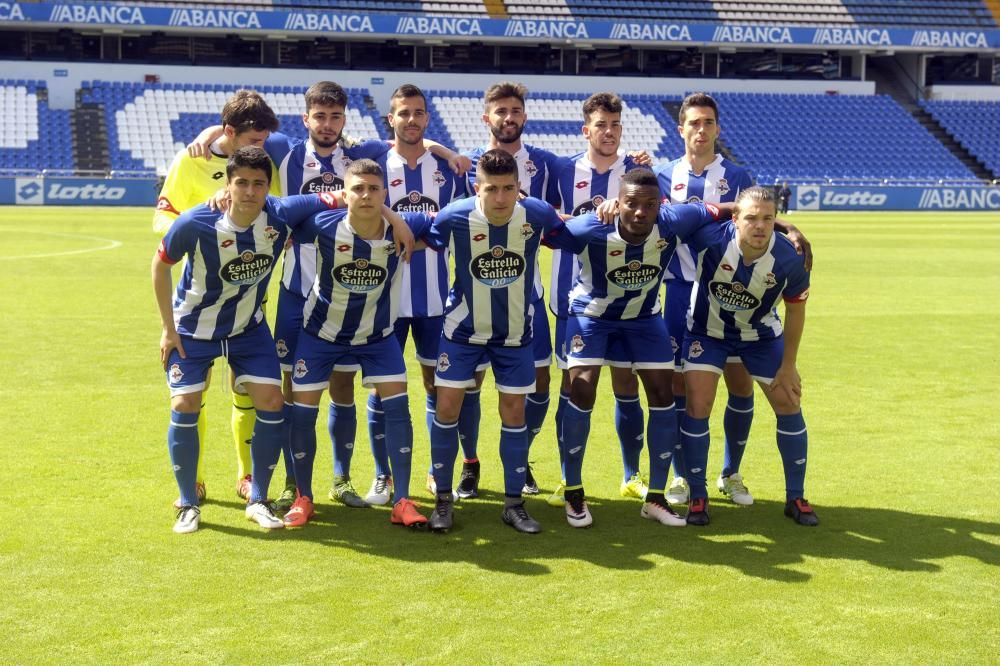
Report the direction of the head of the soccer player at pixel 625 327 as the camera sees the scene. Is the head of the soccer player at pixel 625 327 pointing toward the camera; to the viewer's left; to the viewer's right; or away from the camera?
toward the camera

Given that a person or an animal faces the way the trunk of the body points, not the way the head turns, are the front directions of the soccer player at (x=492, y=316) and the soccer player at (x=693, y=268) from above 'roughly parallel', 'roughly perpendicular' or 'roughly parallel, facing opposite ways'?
roughly parallel

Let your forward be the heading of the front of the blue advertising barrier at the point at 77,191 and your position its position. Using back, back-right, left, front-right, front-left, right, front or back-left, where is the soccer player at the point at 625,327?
front

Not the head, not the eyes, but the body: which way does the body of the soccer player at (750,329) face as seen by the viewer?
toward the camera

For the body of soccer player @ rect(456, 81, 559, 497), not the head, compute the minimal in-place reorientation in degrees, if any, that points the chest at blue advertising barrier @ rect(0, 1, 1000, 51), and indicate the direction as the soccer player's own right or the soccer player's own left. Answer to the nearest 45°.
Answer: approximately 180°

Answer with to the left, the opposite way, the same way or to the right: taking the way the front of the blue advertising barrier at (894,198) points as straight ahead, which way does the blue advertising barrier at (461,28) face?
the same way

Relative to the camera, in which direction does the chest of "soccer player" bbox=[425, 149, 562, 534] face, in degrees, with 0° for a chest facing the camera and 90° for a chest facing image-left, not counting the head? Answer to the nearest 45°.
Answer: approximately 0°

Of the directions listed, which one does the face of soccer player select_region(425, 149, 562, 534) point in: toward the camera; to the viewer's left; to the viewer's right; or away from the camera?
toward the camera

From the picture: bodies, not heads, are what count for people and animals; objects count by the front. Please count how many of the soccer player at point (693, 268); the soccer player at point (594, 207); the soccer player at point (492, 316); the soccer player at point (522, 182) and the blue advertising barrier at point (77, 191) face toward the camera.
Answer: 5

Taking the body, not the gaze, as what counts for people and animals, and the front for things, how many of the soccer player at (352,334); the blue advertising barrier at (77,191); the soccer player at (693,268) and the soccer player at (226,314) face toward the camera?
4

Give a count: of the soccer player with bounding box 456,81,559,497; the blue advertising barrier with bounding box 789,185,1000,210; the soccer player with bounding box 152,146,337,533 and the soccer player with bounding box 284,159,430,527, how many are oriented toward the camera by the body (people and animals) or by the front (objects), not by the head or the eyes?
4

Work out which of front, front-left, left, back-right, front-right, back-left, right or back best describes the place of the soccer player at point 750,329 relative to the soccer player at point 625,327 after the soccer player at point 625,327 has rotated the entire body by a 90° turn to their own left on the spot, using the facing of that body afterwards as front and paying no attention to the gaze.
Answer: front

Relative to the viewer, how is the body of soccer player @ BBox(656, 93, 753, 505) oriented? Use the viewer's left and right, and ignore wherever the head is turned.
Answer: facing the viewer

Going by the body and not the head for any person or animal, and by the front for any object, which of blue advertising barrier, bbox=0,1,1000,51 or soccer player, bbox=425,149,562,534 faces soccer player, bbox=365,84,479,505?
the blue advertising barrier

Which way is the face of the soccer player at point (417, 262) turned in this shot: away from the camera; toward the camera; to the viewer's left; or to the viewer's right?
toward the camera

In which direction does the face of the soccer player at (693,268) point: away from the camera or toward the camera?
toward the camera

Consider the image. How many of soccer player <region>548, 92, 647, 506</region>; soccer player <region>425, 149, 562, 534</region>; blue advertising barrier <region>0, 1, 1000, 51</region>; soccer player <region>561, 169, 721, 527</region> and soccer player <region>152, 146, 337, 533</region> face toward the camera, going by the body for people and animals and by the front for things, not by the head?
5

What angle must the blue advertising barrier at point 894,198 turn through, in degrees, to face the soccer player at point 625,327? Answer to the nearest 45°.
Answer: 0° — it already faces them

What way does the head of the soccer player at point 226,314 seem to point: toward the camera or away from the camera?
toward the camera

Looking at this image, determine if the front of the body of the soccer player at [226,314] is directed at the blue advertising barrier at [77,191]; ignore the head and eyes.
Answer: no

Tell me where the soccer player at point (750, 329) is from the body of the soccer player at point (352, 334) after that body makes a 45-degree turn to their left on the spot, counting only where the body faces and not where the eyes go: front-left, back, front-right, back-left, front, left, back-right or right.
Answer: front-left

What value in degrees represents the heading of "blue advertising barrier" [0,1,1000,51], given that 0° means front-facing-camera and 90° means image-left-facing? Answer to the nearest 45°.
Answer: approximately 0°

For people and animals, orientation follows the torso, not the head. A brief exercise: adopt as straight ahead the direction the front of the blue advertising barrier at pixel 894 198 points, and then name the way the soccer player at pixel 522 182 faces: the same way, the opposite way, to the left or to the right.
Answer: the same way
